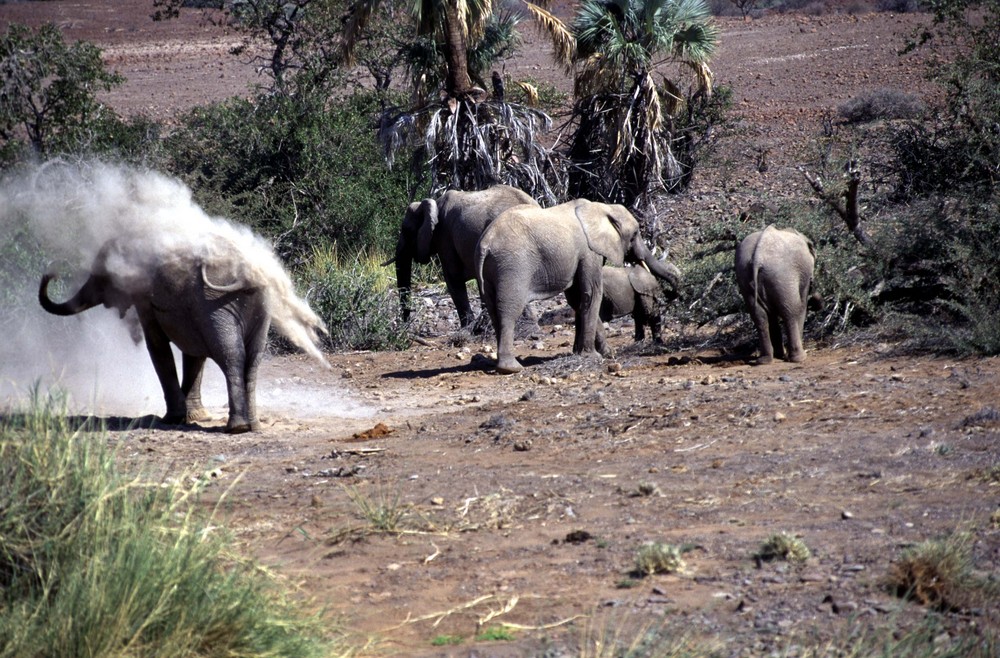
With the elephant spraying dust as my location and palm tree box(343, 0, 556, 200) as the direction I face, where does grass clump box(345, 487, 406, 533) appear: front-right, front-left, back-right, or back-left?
back-right

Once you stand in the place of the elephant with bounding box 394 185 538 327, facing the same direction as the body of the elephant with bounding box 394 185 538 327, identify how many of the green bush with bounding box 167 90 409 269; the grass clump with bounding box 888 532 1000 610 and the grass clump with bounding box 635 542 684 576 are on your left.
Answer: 2

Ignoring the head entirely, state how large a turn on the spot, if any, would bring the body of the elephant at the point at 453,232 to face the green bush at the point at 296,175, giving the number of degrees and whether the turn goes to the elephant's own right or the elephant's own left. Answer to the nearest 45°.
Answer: approximately 45° to the elephant's own right

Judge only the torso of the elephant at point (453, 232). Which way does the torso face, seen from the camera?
to the viewer's left

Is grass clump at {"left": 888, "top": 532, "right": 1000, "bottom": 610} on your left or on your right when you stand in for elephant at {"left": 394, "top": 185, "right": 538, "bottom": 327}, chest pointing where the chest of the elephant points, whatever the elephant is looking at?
on your left

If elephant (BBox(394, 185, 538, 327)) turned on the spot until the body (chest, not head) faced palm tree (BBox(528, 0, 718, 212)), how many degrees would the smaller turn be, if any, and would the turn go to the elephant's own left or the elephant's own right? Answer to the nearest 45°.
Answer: approximately 135° to the elephant's own right
